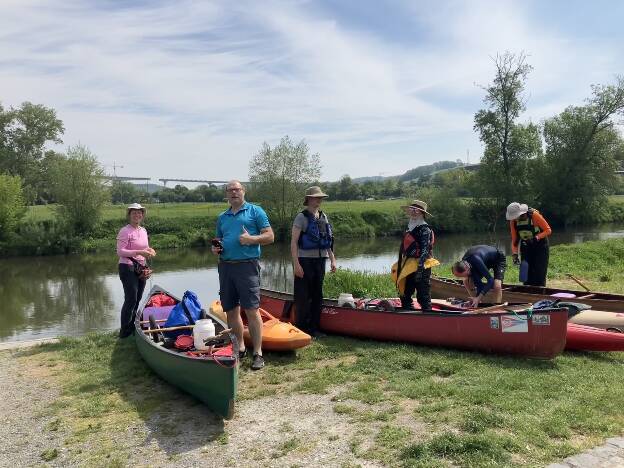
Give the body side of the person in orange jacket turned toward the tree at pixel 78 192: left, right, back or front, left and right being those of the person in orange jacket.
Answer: right

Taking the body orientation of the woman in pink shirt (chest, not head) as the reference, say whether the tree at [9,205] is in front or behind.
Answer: behind

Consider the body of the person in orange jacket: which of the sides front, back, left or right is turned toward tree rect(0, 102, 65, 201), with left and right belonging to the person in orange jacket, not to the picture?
right

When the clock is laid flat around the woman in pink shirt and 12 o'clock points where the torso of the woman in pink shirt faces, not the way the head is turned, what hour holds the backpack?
The backpack is roughly at 12 o'clock from the woman in pink shirt.

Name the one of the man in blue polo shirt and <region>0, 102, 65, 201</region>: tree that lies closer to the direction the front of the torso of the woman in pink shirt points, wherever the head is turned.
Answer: the man in blue polo shirt

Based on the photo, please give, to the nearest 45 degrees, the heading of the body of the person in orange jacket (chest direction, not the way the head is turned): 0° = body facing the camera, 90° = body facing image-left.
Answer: approximately 45°

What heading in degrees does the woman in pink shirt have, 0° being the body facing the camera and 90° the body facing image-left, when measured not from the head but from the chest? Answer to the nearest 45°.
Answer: approximately 315°

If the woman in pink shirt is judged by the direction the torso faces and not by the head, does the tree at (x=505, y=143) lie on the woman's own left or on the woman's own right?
on the woman's own left
